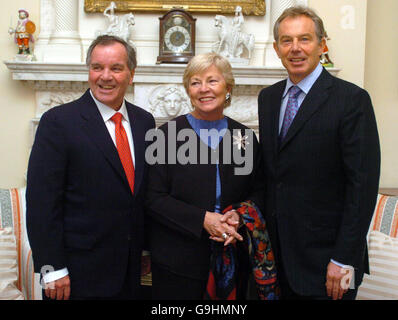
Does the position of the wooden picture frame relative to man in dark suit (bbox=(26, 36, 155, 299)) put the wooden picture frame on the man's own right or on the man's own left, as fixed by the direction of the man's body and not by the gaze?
on the man's own left

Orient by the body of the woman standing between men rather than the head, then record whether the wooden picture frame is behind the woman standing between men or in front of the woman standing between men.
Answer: behind

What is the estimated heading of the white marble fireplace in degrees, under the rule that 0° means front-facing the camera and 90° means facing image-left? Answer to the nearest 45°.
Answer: approximately 0°

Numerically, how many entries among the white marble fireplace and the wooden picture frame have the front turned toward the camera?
2

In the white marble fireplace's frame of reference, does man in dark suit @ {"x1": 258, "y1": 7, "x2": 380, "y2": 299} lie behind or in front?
in front

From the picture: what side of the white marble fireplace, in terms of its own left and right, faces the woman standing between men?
front

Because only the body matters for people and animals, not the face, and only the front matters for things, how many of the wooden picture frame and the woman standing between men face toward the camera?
2

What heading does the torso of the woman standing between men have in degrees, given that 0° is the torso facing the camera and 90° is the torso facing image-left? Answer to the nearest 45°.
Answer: approximately 0°
